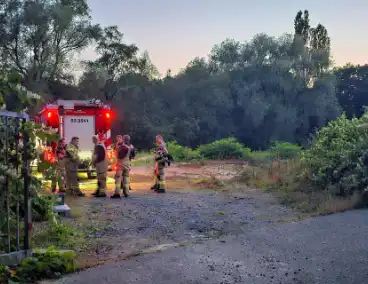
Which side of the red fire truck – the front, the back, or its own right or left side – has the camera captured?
back

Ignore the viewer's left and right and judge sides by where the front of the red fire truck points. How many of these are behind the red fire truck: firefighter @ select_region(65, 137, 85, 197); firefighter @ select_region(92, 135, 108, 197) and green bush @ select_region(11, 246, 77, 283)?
3

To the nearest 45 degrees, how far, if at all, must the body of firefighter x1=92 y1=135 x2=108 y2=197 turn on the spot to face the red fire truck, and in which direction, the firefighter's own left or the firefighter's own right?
approximately 90° to the firefighter's own right

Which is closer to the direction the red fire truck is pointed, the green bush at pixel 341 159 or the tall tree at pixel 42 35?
the tall tree

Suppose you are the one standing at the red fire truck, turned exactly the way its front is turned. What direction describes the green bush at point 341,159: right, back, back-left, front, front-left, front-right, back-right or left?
back-right

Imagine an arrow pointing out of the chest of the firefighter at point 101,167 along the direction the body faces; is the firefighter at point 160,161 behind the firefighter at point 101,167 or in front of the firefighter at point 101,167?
behind

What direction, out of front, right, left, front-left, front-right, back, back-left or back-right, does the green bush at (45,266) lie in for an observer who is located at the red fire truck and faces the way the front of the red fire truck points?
back
